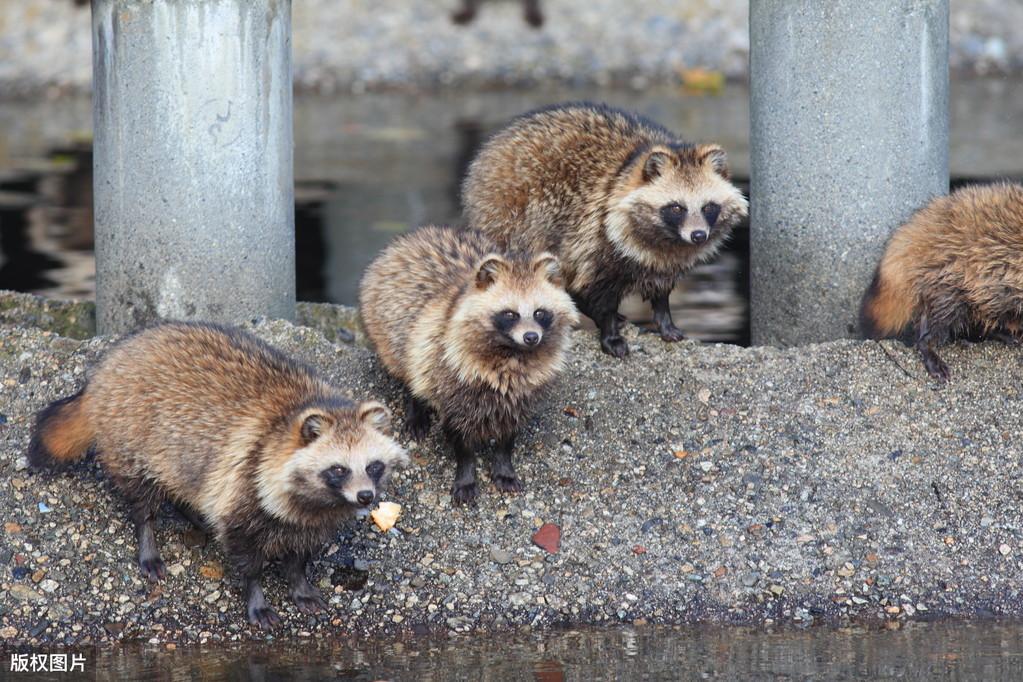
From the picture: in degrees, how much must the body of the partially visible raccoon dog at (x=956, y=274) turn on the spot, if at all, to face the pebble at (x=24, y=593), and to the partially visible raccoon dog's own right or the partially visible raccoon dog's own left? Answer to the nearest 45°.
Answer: approximately 135° to the partially visible raccoon dog's own right

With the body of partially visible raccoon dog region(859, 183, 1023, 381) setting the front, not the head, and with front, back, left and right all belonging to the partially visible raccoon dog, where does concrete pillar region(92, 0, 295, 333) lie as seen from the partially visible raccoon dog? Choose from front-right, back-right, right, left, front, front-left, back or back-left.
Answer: back

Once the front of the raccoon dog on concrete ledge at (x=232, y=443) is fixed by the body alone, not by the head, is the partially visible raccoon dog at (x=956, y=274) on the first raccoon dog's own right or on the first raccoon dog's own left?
on the first raccoon dog's own left

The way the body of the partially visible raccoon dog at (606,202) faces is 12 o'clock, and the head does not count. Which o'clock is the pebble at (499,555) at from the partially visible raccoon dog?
The pebble is roughly at 2 o'clock from the partially visible raccoon dog.

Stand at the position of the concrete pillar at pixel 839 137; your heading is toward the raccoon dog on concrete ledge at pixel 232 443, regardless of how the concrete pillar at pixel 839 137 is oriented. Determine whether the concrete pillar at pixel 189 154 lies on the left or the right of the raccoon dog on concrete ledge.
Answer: right

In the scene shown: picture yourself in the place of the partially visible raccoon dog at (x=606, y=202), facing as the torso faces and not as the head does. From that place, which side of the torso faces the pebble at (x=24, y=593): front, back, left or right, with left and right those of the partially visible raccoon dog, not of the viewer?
right

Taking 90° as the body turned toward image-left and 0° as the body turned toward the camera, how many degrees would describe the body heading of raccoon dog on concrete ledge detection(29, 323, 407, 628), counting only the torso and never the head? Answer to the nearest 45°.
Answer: approximately 315°

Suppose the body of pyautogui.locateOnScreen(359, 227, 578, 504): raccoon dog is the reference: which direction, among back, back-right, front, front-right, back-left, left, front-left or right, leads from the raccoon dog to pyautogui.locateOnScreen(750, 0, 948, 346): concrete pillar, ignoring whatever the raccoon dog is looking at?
left

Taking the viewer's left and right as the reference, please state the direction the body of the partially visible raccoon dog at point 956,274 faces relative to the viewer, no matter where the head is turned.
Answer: facing to the right of the viewer
